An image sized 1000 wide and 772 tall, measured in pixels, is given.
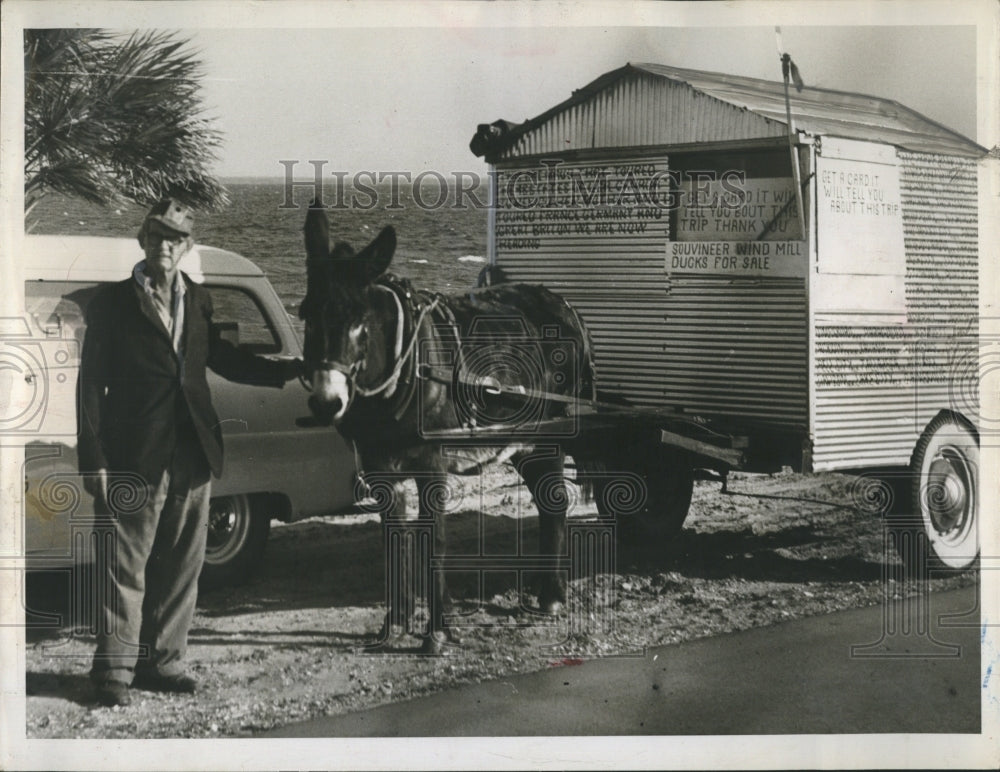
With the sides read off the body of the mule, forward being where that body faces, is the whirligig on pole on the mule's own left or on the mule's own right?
on the mule's own left

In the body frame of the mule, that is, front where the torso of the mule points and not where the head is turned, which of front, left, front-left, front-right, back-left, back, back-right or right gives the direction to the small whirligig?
back-left

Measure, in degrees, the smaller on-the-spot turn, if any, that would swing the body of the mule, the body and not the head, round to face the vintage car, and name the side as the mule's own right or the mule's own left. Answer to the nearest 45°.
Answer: approximately 45° to the mule's own right

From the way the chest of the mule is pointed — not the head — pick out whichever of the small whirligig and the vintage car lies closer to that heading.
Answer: the vintage car

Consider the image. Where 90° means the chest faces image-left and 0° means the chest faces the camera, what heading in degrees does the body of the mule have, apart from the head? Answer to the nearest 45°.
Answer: approximately 45°
